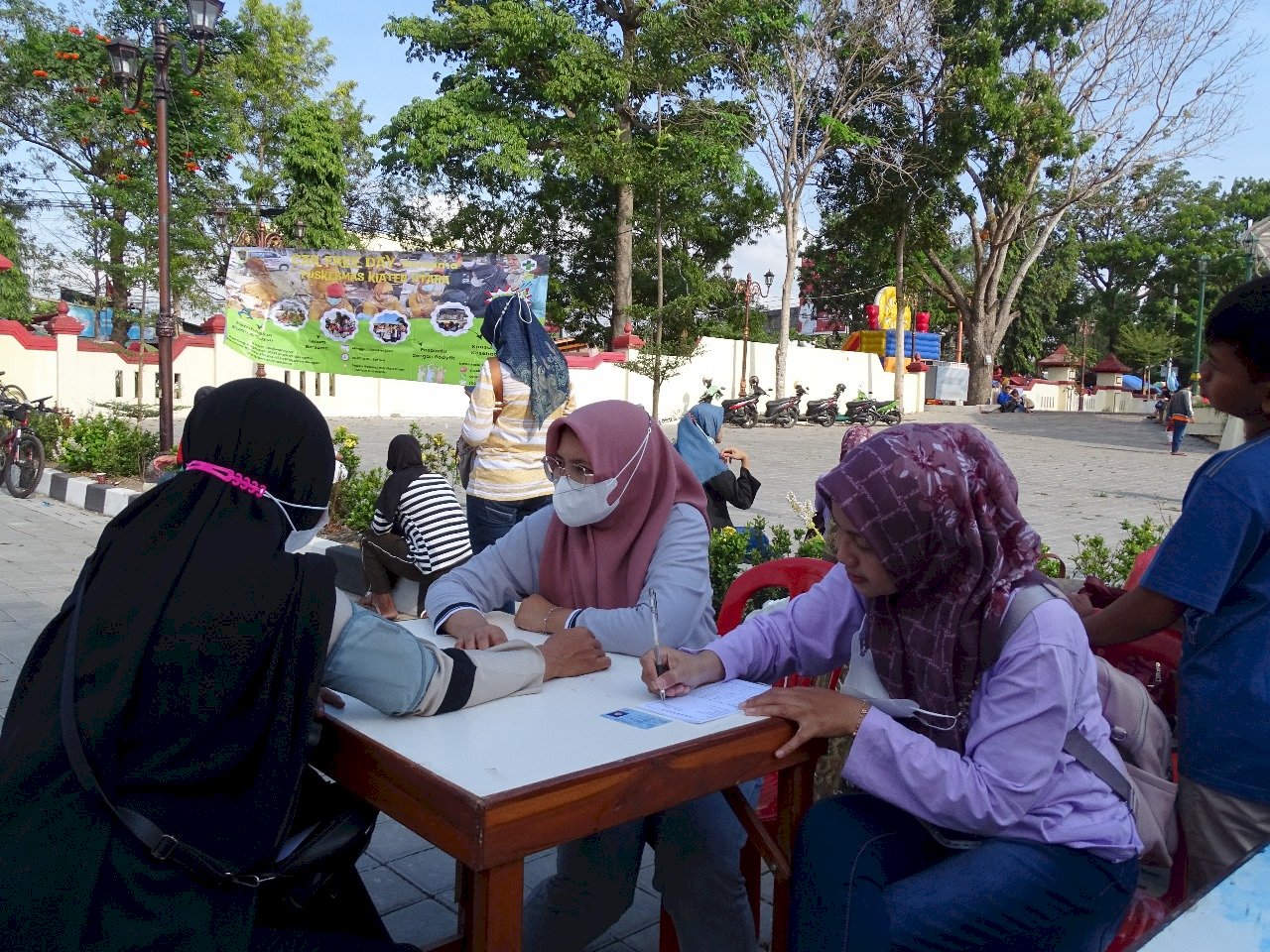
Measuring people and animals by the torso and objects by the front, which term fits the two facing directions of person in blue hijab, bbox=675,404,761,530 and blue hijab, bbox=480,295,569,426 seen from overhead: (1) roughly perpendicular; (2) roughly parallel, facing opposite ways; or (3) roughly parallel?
roughly perpendicular

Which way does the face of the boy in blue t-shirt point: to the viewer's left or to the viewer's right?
to the viewer's left

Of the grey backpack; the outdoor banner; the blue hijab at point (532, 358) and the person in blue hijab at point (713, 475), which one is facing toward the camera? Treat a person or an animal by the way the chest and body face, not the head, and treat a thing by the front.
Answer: the outdoor banner

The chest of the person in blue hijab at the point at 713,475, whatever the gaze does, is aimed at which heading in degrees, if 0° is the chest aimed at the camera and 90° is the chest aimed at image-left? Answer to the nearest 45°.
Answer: approximately 225°

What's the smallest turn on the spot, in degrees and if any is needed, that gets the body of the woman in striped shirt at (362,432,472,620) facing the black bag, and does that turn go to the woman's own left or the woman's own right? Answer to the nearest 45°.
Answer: approximately 135° to the woman's own left

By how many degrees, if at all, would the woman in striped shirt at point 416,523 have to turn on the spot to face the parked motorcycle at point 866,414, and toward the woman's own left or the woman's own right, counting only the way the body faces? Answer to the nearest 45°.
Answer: approximately 90° to the woman's own right

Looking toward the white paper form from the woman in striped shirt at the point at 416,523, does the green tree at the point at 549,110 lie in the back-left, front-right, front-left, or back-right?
back-left

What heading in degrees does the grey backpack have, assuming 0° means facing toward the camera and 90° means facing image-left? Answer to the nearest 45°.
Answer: approximately 270°

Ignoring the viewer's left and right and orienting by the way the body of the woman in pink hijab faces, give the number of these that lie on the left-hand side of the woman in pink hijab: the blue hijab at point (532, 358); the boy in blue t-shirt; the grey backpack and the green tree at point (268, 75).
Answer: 2

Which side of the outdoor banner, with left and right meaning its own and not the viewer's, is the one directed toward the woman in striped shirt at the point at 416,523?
front

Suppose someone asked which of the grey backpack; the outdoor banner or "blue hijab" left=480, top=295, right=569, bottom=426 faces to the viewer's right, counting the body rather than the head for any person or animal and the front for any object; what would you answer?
the grey backpack

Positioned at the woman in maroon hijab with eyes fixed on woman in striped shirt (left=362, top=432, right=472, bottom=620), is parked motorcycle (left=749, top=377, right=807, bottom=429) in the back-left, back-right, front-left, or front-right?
front-right

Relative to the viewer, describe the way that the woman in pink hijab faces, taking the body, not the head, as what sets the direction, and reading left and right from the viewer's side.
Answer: facing the viewer and to the left of the viewer

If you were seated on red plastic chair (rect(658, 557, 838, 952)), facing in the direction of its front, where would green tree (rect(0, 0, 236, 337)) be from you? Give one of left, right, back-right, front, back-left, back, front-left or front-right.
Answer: right
